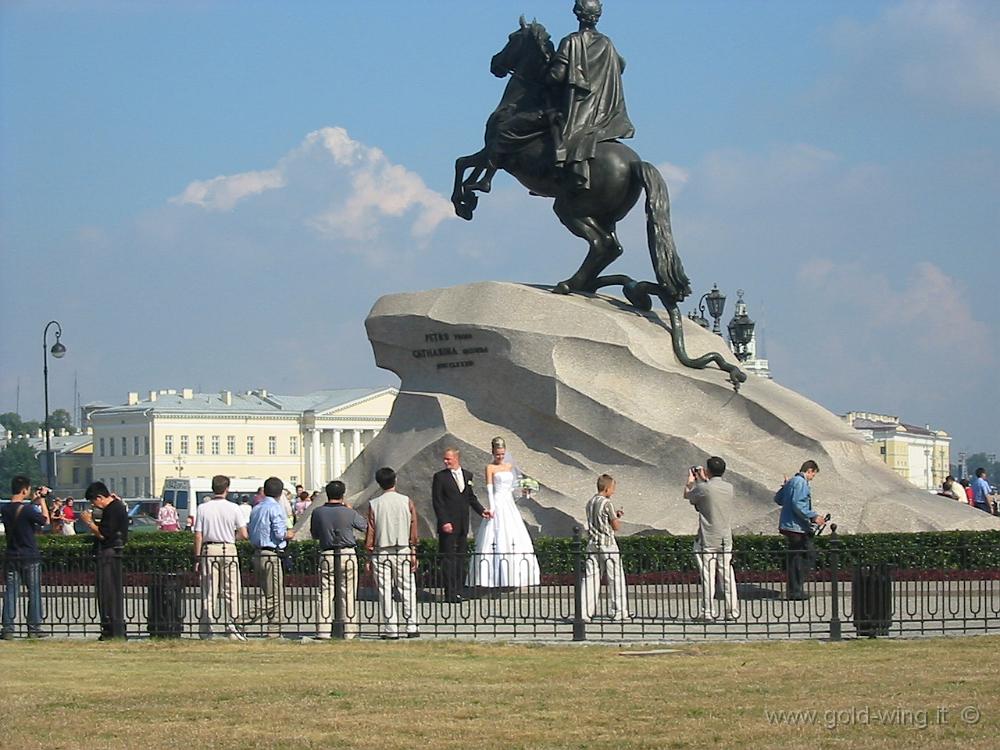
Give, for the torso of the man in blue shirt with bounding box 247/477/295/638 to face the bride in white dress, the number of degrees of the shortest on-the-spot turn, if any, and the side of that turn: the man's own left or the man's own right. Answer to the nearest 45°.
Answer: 0° — they already face them

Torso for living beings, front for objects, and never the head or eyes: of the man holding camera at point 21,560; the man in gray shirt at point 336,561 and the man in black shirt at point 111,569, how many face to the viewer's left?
1

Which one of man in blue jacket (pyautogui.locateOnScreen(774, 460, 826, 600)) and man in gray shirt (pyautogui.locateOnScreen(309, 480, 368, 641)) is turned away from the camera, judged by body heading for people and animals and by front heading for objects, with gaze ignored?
the man in gray shirt

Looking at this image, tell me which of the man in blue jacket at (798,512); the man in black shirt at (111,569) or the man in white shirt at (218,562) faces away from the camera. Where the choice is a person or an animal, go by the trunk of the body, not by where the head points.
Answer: the man in white shirt

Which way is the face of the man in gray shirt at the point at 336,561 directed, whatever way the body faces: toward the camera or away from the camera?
away from the camera

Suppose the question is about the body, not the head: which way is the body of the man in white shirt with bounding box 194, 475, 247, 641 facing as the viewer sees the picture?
away from the camera

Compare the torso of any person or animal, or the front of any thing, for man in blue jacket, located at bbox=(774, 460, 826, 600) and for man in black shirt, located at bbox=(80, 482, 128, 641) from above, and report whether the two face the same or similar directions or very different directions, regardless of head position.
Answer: very different directions

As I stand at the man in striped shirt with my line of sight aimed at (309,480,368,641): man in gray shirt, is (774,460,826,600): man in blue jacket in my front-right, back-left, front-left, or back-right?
back-right
